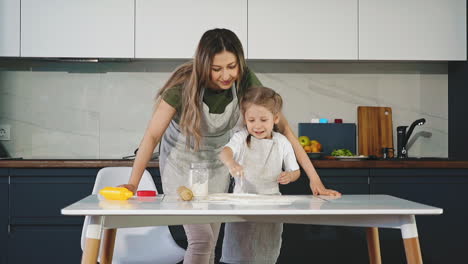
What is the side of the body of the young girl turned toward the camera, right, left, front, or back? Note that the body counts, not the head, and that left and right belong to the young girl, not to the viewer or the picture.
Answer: front

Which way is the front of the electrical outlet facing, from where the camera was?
facing the viewer

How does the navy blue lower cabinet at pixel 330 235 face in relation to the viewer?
toward the camera

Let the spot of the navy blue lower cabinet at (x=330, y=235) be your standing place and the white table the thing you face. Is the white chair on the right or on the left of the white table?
right

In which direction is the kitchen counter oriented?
toward the camera

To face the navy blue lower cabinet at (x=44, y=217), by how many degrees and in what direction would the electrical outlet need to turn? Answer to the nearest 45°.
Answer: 0° — it already faces it

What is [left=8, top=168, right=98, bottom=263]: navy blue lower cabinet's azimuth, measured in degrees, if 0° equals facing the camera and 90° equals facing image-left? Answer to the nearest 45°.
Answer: approximately 0°
